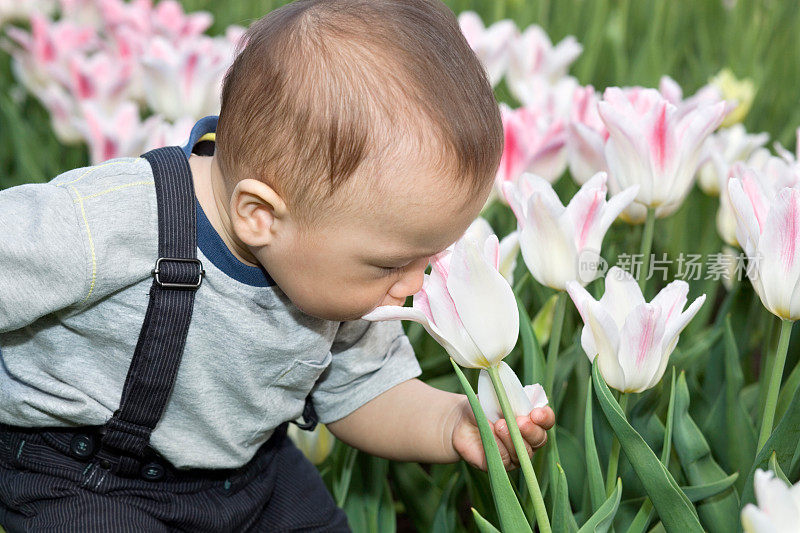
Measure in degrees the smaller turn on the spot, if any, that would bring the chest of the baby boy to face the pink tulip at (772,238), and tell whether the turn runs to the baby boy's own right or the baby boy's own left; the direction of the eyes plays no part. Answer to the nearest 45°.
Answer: approximately 45° to the baby boy's own left

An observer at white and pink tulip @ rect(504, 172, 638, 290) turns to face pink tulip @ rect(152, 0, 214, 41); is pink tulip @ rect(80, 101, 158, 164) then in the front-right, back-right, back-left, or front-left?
front-left

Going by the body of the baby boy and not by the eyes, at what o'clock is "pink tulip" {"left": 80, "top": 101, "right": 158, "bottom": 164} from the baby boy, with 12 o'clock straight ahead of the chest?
The pink tulip is roughly at 7 o'clock from the baby boy.

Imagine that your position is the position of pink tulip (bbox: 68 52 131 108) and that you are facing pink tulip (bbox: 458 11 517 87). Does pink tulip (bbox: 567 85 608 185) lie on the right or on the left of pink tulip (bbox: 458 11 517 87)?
right

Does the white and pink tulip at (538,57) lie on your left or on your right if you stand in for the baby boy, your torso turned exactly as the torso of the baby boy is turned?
on your left

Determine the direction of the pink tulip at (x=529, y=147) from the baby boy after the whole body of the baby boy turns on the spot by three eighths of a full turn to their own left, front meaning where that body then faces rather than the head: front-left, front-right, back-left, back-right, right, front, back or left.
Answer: front-right

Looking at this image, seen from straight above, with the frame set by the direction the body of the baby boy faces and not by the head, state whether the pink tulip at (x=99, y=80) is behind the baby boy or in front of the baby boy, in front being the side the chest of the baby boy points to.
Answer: behind

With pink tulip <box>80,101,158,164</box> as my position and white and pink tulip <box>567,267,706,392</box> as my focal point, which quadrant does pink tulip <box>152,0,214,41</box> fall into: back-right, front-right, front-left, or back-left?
back-left

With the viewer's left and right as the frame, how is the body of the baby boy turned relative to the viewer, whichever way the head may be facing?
facing the viewer and to the right of the viewer

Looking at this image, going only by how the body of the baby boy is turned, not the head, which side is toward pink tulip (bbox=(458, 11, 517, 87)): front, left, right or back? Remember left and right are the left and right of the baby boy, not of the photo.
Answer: left

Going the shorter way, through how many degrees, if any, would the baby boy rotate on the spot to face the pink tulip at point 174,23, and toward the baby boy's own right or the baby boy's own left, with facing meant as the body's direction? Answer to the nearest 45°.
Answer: approximately 135° to the baby boy's own left

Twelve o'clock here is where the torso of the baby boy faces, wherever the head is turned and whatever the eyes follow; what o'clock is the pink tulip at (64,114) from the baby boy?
The pink tulip is roughly at 7 o'clock from the baby boy.
